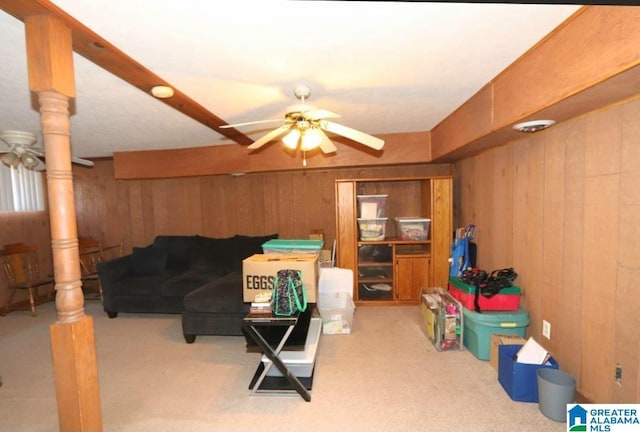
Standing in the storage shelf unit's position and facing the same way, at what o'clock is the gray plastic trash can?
The gray plastic trash can is roughly at 11 o'clock from the storage shelf unit.

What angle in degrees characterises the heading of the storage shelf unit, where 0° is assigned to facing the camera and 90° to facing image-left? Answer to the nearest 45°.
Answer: approximately 0°

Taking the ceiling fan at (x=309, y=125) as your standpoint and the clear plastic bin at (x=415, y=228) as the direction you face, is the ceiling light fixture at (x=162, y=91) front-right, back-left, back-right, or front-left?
back-left

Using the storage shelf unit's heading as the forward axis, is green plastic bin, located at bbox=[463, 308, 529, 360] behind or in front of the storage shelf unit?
in front

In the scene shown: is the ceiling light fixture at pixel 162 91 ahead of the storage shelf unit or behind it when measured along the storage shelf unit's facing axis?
ahead

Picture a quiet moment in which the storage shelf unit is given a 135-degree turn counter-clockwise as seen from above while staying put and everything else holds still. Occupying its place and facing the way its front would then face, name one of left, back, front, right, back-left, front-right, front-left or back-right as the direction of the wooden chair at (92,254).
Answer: back-left

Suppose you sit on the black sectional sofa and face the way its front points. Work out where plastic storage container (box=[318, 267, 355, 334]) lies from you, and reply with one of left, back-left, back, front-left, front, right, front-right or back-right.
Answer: front-left

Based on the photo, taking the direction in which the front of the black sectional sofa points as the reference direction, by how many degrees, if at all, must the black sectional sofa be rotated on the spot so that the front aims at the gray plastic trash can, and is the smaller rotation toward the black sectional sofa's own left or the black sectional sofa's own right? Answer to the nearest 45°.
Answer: approximately 45° to the black sectional sofa's own left

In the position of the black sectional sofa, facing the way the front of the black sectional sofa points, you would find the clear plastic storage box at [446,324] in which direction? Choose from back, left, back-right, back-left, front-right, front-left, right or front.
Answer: front-left

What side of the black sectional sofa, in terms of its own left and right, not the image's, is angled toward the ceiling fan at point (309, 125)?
front

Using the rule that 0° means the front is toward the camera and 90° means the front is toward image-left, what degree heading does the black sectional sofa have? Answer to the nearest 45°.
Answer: approximately 0°
